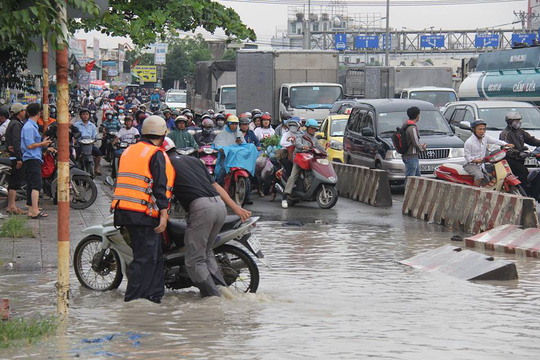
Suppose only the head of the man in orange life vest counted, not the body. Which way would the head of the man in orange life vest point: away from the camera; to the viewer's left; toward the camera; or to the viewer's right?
away from the camera

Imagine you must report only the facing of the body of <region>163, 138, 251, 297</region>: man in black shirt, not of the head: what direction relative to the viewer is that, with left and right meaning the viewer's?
facing away from the viewer and to the left of the viewer

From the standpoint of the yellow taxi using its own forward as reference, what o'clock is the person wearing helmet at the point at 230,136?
The person wearing helmet is roughly at 2 o'clock from the yellow taxi.

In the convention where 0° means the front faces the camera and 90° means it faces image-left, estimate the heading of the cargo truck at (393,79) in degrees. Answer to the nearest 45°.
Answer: approximately 315°

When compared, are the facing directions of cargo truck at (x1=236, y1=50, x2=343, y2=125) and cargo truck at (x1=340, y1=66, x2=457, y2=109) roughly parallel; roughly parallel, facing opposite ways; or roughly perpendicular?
roughly parallel

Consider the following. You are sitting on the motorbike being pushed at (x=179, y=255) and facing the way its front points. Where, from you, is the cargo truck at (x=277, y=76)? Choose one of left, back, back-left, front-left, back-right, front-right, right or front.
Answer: right

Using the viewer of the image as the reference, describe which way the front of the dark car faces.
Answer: facing the viewer and to the right of the viewer

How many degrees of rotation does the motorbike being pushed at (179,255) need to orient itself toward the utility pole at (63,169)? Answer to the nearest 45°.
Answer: approximately 45° to its left

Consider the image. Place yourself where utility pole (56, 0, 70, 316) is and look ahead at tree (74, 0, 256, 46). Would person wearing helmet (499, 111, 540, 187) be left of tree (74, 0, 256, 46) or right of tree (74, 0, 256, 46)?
right

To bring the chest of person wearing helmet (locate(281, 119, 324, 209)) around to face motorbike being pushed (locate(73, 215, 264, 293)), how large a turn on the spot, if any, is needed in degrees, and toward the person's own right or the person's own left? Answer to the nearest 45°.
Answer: approximately 45° to the person's own right

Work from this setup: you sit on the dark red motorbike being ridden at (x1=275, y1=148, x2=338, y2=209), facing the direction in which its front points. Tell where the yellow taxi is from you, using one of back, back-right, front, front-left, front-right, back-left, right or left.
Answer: back-left

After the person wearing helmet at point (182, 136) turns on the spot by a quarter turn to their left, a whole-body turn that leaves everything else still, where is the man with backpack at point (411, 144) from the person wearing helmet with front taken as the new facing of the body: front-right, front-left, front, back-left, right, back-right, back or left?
front

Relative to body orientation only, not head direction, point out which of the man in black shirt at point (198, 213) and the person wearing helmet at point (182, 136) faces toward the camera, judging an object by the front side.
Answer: the person wearing helmet

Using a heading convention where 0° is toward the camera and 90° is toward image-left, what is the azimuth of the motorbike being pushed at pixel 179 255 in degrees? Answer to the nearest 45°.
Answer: approximately 90°

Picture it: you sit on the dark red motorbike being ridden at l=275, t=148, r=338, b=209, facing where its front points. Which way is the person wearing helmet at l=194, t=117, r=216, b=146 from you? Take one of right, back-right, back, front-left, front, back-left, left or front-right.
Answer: back
